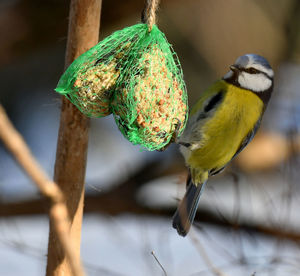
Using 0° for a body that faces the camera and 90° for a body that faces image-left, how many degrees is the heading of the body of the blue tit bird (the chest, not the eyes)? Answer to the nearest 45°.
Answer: approximately 45°
